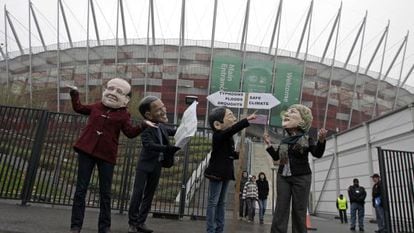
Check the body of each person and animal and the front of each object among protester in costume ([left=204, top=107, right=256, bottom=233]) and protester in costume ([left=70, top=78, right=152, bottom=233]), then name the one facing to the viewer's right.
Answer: protester in costume ([left=204, top=107, right=256, bottom=233])

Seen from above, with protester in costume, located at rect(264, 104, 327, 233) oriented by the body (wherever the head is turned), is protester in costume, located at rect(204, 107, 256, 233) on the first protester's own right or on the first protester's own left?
on the first protester's own right

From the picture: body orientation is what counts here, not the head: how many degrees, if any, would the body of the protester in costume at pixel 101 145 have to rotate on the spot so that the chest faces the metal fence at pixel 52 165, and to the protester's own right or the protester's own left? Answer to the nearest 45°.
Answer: approximately 180°

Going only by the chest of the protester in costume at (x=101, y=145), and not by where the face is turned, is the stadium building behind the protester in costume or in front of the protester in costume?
behind

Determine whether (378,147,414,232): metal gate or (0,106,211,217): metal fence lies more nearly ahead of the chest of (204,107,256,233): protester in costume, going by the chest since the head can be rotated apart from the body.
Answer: the metal gate

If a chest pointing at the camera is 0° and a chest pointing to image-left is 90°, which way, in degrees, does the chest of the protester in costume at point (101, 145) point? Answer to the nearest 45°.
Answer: approximately 0°
